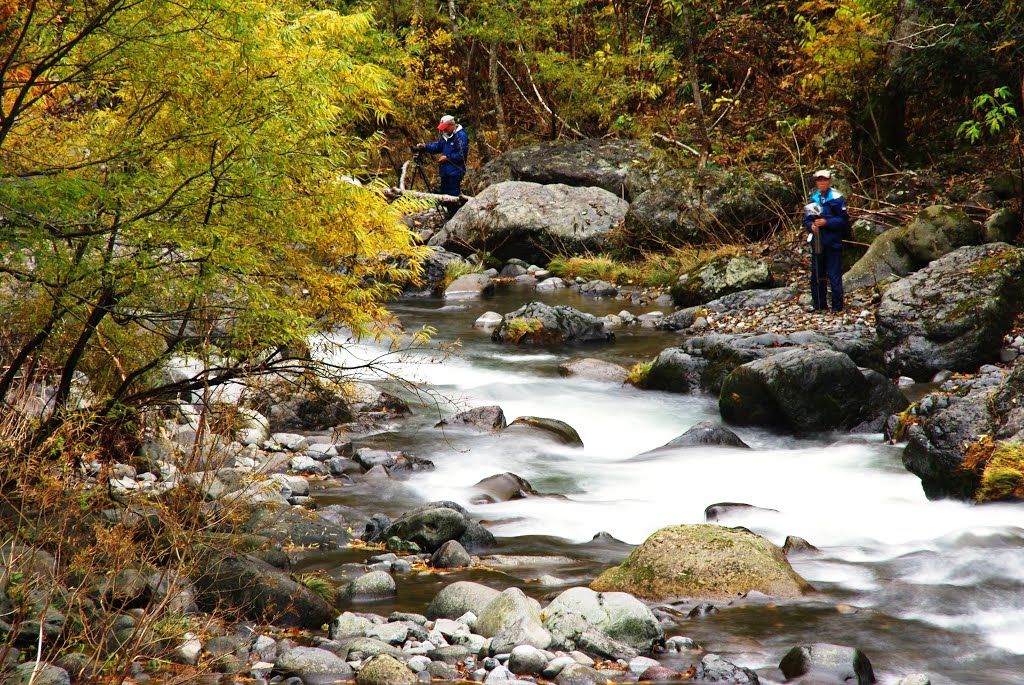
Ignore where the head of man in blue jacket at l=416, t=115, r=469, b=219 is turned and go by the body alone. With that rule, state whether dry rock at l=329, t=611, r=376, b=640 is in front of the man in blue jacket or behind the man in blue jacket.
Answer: in front

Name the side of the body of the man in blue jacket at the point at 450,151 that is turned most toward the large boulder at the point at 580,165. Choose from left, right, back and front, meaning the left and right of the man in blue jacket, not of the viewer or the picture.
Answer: back

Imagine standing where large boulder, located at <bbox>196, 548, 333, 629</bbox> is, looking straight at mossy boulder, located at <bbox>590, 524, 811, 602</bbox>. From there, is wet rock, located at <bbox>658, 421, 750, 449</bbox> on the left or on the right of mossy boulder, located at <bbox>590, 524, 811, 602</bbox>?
left

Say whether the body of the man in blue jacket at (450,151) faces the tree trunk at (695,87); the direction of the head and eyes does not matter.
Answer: no

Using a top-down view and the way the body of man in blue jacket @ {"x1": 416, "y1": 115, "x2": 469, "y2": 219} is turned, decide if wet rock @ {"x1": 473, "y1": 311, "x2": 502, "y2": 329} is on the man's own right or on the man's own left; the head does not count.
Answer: on the man's own left

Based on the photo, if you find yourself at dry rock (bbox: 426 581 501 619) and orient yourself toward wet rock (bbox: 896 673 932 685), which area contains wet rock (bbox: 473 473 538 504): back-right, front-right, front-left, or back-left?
back-left

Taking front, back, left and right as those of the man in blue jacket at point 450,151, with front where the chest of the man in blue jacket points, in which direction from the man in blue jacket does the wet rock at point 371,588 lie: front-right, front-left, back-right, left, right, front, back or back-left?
front-left

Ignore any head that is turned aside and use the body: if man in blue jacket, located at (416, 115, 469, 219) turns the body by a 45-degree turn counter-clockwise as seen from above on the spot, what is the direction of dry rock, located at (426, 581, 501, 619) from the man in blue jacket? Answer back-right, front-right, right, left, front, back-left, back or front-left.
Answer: front

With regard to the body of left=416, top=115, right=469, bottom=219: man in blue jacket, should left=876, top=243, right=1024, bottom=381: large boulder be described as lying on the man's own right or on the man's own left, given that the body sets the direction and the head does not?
on the man's own left

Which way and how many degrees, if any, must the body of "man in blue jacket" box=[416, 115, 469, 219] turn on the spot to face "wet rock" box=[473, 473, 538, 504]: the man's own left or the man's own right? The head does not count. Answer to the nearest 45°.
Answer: approximately 45° to the man's own left

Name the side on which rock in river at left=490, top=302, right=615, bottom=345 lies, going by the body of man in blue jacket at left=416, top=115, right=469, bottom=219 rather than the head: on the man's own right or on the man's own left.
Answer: on the man's own left

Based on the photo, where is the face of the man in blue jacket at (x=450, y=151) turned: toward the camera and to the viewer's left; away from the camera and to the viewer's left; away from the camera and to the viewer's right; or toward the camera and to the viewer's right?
toward the camera and to the viewer's left

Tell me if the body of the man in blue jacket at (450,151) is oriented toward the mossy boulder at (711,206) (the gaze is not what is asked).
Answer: no

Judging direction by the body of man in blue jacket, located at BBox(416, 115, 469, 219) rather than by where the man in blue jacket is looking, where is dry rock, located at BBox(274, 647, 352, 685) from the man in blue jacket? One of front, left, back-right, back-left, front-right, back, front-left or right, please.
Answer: front-left

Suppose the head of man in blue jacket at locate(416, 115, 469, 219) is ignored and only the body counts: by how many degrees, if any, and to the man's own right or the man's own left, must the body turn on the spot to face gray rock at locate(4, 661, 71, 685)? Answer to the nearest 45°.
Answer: approximately 45° to the man's own left

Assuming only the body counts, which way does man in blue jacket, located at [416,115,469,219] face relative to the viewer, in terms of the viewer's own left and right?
facing the viewer and to the left of the viewer

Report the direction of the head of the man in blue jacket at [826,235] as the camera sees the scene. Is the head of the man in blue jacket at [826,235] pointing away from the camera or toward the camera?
toward the camera

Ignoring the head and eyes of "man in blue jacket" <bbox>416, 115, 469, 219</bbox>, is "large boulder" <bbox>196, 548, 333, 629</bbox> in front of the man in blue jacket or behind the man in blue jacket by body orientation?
in front
